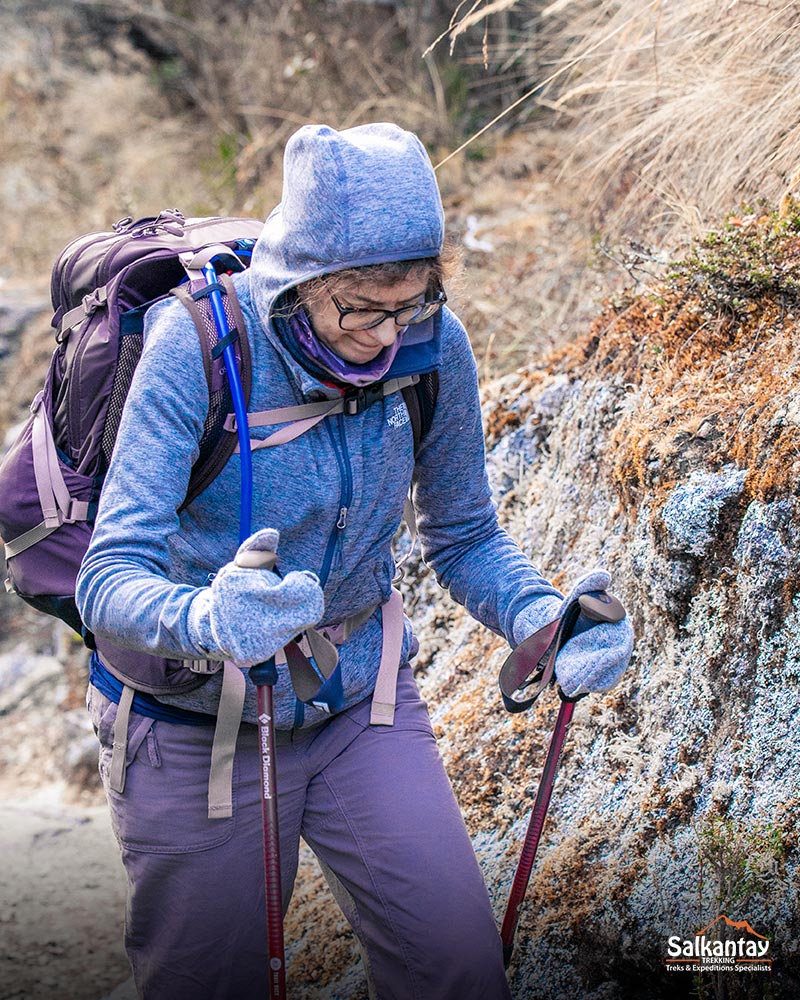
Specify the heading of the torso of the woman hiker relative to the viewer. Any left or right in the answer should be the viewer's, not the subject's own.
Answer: facing the viewer and to the right of the viewer
